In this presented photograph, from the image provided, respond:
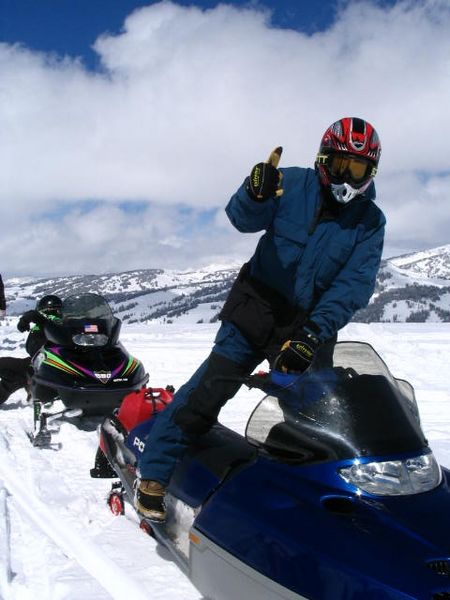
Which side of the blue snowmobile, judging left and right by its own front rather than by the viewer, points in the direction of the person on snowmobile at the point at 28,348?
back

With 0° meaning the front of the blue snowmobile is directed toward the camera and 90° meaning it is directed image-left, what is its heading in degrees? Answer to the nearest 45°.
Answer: approximately 315°

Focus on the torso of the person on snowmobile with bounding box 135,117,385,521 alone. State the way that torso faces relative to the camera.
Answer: toward the camera

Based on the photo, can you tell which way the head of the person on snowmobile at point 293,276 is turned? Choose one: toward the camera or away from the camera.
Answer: toward the camera

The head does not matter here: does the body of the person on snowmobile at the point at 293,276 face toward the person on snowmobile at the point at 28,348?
no

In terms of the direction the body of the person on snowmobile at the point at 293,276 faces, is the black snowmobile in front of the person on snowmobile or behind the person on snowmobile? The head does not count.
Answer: behind
